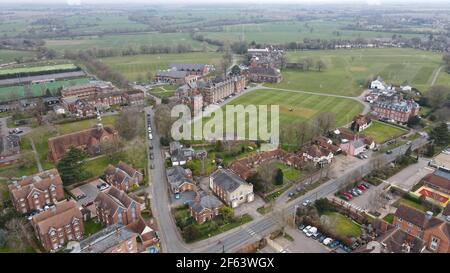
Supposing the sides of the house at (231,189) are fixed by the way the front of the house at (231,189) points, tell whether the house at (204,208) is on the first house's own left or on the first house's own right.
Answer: on the first house's own right

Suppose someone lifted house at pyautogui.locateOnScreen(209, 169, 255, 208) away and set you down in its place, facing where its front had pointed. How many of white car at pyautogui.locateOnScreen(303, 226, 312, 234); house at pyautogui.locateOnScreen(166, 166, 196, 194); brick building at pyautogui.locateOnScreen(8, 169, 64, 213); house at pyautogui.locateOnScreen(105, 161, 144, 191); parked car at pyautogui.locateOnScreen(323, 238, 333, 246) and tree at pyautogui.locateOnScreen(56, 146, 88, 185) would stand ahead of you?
2

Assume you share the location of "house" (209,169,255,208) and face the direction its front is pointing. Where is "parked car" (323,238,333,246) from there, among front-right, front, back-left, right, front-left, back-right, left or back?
front

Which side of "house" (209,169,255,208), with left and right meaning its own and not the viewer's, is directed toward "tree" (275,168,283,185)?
left

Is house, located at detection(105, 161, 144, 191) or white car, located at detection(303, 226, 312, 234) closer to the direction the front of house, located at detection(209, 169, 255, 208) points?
the white car

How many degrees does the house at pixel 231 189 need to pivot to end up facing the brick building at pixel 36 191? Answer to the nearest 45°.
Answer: approximately 135° to its right

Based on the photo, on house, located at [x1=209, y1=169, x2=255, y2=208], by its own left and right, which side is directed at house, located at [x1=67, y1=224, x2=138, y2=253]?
right

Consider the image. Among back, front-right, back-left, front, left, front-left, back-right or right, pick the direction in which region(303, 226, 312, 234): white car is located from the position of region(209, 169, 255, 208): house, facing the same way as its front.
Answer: front

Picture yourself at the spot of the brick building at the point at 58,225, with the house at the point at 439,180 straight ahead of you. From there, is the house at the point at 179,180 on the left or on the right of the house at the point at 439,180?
left

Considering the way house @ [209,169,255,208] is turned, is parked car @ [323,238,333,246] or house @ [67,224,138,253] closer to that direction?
the parked car

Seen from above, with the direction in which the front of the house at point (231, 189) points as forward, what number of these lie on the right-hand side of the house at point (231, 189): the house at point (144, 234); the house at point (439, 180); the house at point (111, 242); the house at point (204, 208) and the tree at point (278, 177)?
3

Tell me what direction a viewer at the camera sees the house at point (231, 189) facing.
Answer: facing the viewer and to the right of the viewer

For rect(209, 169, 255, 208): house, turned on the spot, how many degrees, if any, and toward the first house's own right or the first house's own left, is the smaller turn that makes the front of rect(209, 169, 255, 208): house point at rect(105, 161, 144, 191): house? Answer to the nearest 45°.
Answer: approximately 135° to the first house's own right

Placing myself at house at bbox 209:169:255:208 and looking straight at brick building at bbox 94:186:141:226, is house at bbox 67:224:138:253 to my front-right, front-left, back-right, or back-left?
front-left

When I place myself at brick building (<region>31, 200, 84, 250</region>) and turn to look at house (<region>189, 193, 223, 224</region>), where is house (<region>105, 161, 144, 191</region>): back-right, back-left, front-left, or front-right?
front-left

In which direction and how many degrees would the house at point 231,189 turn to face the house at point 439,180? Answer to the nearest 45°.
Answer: approximately 45° to its left

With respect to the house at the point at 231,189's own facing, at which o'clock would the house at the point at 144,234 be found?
the house at the point at 144,234 is roughly at 3 o'clock from the house at the point at 231,189.
